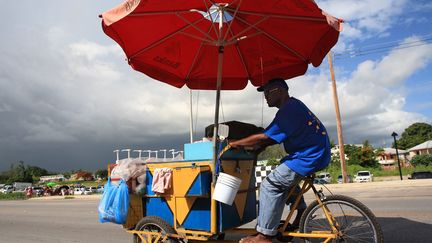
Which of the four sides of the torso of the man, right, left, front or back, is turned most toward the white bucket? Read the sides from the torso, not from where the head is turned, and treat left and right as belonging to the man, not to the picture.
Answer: front

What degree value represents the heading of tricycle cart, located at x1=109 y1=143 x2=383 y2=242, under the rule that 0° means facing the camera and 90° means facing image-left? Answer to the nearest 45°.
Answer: approximately 90°

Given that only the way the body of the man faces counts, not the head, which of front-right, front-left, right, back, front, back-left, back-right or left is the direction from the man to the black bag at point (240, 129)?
front-right

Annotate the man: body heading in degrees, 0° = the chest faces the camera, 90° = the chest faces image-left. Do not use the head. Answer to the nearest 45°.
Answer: approximately 90°

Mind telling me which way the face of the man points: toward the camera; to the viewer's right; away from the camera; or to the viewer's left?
to the viewer's left
